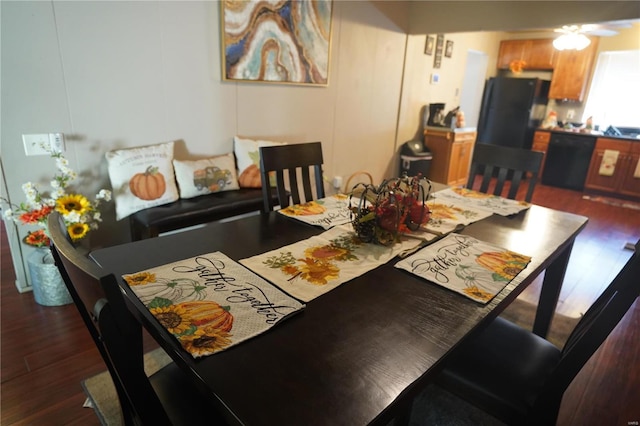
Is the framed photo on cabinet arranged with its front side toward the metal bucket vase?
no

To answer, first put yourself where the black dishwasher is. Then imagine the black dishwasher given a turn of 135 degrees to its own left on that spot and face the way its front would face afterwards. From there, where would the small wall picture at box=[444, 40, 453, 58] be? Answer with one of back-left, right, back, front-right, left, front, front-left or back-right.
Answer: back

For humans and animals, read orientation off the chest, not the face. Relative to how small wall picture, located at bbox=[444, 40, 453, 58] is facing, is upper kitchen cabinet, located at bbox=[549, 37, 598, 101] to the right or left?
on its left

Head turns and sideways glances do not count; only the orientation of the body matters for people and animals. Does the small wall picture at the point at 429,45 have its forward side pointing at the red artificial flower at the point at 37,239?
no

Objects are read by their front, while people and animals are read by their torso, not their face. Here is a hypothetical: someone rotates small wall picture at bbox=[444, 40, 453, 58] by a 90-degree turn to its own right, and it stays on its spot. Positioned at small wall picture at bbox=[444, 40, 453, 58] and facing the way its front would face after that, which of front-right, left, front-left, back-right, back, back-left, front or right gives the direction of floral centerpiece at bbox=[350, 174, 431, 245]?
front-left

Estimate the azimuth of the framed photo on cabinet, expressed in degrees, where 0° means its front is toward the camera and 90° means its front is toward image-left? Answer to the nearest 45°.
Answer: approximately 315°

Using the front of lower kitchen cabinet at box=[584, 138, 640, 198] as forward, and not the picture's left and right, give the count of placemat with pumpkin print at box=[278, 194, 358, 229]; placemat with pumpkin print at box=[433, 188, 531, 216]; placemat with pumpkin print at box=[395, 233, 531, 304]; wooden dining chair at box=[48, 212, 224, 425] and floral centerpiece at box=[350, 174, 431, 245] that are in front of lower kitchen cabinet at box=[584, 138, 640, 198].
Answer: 5

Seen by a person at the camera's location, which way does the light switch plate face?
facing the viewer

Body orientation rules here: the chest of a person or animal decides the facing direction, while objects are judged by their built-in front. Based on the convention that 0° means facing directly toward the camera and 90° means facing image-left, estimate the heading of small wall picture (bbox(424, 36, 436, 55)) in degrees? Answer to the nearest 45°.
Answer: approximately 315°

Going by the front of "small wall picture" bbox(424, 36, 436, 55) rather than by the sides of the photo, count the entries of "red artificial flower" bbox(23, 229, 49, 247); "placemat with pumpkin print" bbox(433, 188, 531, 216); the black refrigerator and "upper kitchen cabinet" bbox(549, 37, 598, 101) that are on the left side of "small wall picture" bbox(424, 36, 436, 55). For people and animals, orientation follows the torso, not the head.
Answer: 2

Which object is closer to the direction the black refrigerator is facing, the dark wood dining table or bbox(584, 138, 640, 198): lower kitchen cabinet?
the dark wood dining table

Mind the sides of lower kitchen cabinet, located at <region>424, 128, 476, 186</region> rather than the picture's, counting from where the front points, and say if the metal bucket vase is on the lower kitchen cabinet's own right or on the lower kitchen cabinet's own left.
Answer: on the lower kitchen cabinet's own right

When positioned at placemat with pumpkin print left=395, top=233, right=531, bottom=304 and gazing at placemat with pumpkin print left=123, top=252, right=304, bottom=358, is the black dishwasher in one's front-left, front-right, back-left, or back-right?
back-right

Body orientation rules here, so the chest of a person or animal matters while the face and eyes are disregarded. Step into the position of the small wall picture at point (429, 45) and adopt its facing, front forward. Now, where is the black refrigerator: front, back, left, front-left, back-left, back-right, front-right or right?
left

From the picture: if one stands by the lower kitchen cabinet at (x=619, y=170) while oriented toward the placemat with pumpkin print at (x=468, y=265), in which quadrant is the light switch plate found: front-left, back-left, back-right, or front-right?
front-right

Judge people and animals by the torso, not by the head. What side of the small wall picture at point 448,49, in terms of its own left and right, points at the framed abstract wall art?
right

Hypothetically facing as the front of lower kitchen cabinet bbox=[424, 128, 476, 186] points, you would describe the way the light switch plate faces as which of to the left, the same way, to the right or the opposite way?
the same way

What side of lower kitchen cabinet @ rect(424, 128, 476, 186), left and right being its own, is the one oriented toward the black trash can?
right

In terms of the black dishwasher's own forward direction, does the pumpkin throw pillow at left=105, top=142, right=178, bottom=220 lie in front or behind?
in front

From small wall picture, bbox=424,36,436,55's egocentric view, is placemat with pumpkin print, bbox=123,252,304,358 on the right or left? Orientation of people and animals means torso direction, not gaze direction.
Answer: on its right

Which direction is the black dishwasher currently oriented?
toward the camera
